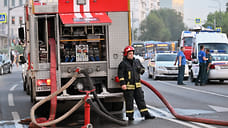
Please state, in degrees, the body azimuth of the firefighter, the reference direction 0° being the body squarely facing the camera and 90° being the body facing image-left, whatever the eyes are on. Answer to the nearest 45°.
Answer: approximately 315°

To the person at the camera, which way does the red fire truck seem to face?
facing away from the viewer

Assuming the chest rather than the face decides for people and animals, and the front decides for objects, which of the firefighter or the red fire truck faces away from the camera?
the red fire truck

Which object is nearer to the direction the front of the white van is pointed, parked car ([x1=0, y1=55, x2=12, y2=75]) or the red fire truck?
the red fire truck

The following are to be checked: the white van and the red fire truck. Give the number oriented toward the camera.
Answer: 1

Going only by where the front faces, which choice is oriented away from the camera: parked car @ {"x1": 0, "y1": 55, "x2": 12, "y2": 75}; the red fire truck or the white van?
the red fire truck

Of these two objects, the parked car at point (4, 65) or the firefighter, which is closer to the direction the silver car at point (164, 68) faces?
the firefighter
